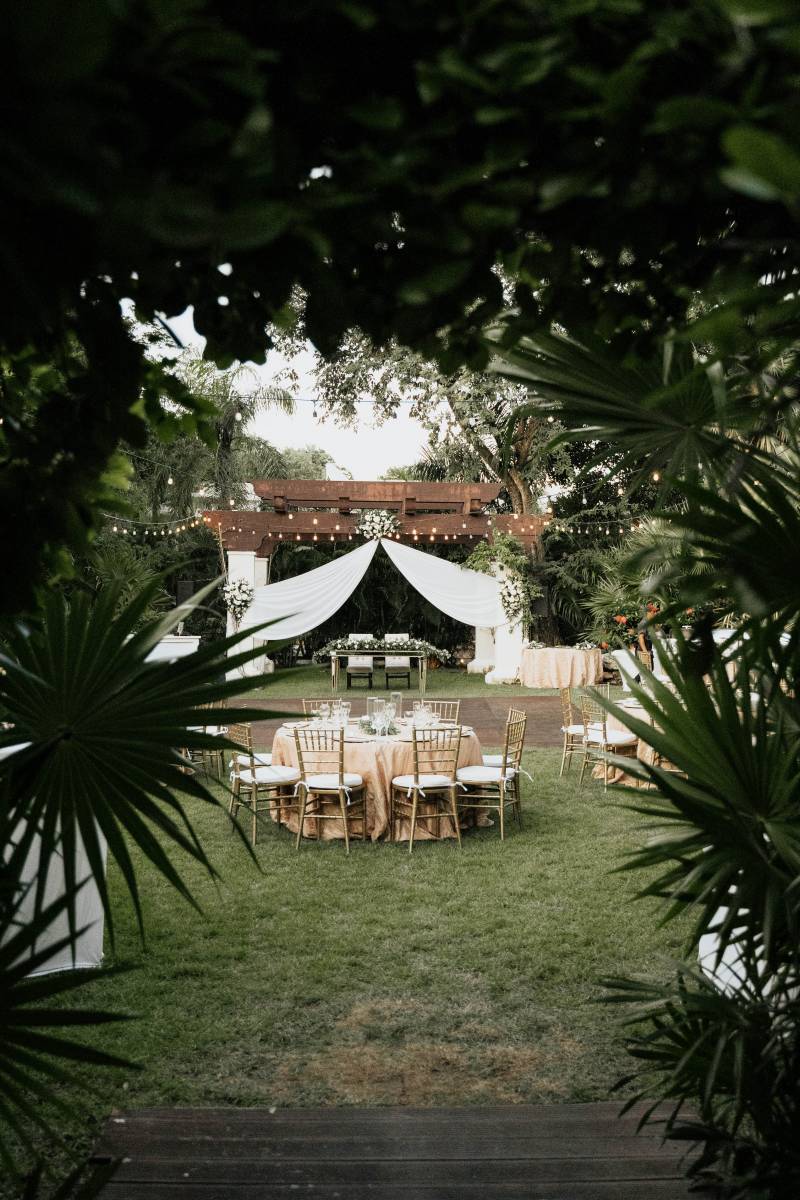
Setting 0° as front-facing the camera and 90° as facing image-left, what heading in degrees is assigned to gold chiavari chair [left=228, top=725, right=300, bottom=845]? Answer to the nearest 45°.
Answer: approximately 225°

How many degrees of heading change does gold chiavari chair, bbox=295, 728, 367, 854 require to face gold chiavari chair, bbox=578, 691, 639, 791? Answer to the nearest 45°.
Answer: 0° — it already faces it

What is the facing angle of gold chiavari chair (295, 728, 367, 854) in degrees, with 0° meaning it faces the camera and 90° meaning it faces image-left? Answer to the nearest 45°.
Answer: approximately 225°

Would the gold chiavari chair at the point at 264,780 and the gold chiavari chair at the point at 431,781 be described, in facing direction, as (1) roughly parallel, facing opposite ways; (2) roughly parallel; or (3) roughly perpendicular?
roughly perpendicular

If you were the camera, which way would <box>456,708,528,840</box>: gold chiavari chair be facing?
facing away from the viewer and to the left of the viewer

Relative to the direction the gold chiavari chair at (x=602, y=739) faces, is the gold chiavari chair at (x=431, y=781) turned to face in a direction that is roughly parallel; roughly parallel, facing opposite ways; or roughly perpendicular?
roughly perpendicular

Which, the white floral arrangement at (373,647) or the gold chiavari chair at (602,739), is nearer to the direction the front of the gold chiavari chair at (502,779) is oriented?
the white floral arrangement
